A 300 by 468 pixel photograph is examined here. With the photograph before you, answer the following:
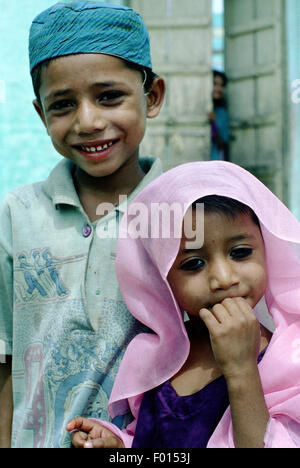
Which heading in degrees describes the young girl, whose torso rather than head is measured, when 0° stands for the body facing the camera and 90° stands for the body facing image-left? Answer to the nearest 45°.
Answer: approximately 0°

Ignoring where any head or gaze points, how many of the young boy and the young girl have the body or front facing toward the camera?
2
